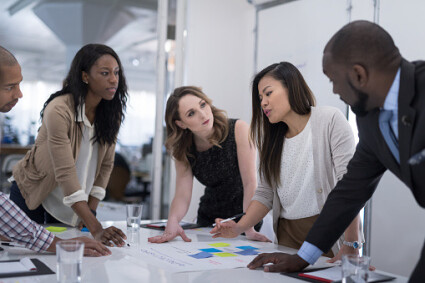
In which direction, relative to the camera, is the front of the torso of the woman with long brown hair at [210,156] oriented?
toward the camera

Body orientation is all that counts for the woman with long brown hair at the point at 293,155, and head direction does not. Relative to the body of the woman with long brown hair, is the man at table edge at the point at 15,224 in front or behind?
in front

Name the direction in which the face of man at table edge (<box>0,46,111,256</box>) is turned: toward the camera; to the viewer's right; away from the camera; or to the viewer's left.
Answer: to the viewer's right

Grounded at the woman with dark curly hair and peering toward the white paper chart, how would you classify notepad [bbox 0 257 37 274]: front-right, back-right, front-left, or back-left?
front-right

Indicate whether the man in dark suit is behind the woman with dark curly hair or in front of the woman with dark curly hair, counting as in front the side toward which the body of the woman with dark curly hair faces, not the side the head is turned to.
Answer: in front

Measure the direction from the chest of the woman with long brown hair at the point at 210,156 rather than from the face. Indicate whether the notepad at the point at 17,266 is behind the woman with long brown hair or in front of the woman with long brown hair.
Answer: in front

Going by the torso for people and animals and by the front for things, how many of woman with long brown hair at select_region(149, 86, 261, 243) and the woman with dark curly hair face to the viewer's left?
0

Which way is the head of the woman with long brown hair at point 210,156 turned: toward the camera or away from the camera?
toward the camera

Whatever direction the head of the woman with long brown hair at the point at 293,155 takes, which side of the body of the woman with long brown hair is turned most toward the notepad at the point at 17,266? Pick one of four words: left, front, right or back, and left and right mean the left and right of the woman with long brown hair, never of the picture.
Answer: front

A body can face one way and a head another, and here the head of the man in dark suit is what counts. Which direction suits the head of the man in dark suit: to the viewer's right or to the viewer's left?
to the viewer's left

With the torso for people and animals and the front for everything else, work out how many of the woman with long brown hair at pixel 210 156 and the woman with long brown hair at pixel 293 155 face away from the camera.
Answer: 0

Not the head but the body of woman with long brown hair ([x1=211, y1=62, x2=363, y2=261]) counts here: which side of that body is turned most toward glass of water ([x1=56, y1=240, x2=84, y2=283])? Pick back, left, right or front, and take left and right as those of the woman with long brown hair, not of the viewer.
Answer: front

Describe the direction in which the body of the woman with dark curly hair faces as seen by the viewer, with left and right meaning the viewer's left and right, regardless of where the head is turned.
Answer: facing the viewer and to the right of the viewer

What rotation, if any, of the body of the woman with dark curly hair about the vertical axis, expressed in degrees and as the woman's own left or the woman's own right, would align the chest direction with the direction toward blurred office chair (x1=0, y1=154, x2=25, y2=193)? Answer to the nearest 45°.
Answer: approximately 135° to the woman's own left

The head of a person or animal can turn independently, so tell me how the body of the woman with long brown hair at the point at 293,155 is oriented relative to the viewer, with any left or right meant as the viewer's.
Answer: facing the viewer and to the left of the viewer
